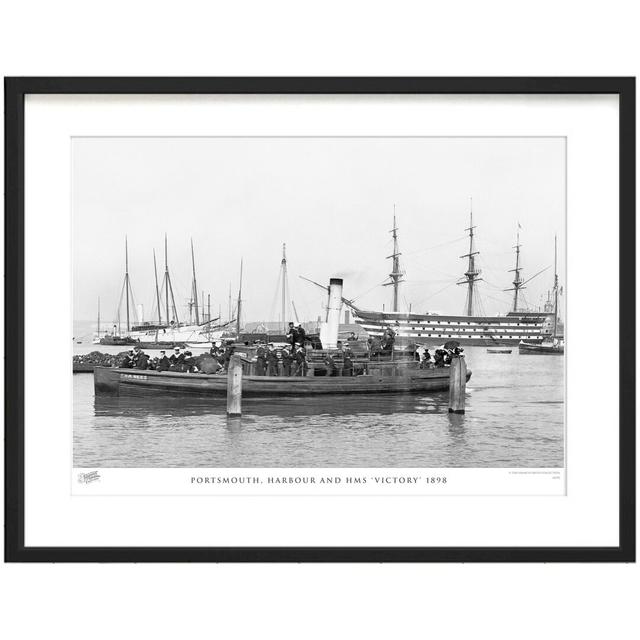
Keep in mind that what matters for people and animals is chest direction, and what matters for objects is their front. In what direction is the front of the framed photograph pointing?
toward the camera
